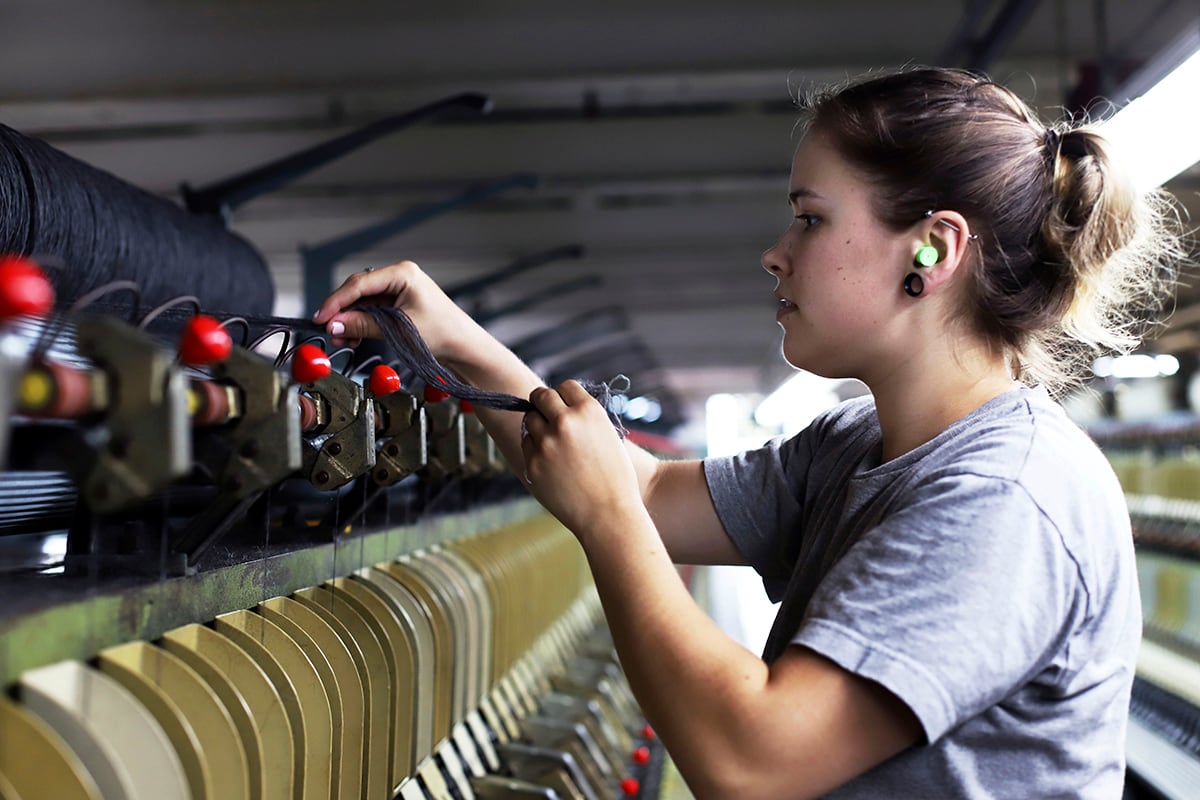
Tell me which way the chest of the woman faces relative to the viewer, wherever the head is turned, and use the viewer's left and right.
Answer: facing to the left of the viewer

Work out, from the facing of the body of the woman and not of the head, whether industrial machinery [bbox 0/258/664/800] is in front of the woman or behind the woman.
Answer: in front

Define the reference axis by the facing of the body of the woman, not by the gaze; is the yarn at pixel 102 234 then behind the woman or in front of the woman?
in front

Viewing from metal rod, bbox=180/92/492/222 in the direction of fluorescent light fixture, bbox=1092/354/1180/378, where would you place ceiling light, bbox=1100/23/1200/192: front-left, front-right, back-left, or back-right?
front-right

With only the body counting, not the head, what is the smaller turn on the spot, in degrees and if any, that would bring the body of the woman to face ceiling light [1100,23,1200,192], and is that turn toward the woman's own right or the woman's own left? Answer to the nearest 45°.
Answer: approximately 135° to the woman's own right

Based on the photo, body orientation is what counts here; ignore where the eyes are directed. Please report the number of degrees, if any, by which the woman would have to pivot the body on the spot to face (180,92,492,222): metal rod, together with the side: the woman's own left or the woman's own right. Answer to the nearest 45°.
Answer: approximately 45° to the woman's own right

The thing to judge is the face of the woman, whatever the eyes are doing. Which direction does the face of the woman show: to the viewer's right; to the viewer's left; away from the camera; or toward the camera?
to the viewer's left
